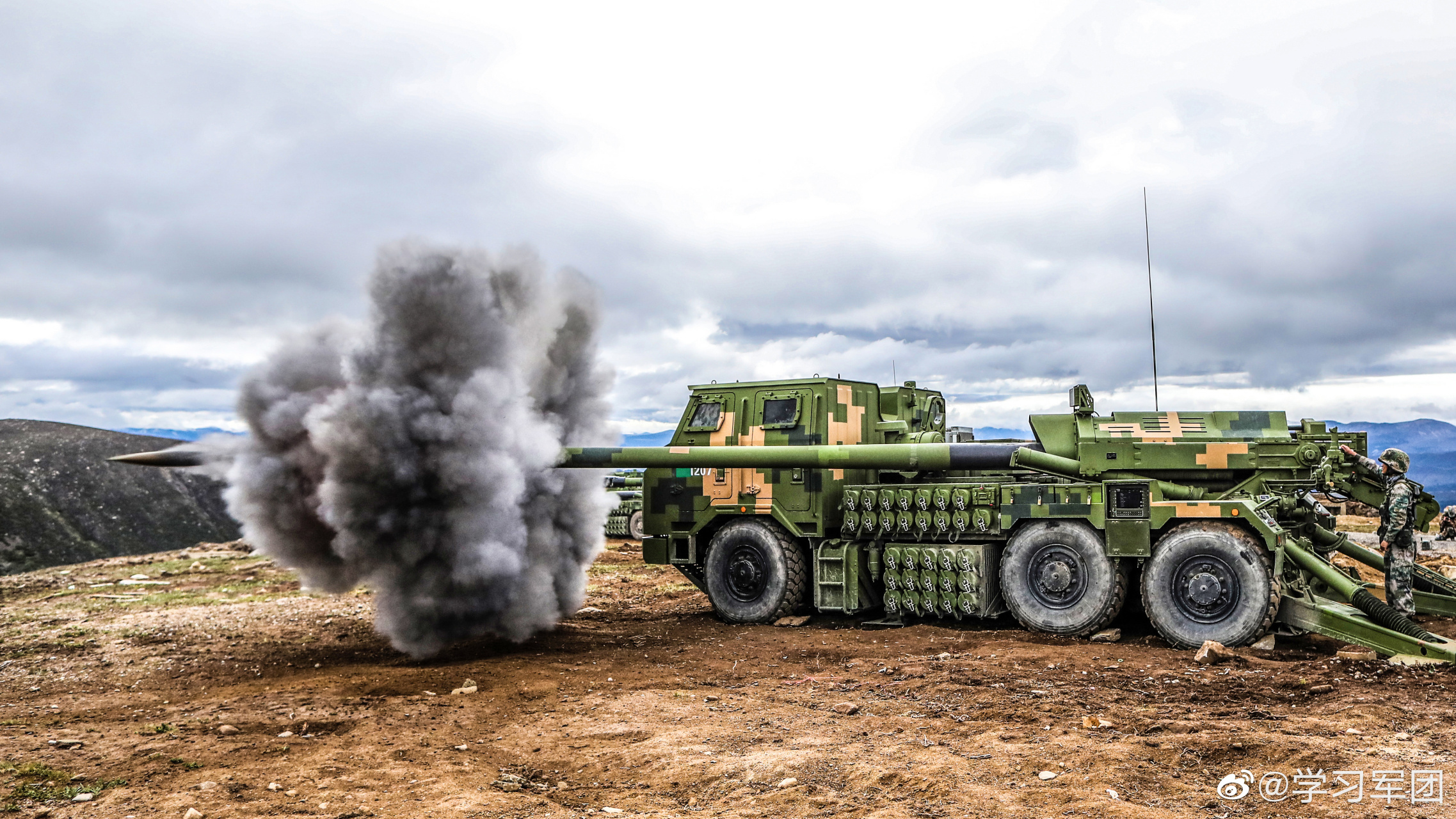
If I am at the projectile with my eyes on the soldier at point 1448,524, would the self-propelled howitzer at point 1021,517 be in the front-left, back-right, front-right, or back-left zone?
front-right

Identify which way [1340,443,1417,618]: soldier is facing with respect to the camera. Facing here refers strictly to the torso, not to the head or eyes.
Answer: to the viewer's left

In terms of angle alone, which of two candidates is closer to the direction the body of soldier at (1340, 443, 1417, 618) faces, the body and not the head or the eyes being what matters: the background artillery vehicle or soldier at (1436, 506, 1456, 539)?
the background artillery vehicle

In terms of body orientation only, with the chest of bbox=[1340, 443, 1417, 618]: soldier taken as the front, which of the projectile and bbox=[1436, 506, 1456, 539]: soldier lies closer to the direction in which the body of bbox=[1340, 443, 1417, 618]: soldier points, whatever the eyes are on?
the projectile

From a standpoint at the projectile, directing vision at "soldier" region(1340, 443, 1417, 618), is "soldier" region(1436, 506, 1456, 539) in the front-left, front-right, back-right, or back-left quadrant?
front-left

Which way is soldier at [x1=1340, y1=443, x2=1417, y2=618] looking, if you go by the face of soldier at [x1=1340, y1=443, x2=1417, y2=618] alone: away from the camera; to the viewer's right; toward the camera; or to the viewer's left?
to the viewer's left

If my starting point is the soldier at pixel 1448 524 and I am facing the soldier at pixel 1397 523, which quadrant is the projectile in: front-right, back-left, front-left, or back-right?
front-right

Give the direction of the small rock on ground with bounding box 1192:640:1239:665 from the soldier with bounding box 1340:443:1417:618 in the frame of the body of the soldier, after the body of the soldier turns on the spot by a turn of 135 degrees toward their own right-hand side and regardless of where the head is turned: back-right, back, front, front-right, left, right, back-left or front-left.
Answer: back

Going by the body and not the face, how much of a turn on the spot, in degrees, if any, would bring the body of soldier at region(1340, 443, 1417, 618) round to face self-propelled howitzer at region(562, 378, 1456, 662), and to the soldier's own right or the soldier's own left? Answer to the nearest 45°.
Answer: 0° — they already face it

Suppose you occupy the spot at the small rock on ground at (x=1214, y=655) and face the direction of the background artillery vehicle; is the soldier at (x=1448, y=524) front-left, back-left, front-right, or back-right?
front-right

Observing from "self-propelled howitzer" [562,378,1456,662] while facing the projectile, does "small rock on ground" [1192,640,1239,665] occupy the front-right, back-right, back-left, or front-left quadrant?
back-left

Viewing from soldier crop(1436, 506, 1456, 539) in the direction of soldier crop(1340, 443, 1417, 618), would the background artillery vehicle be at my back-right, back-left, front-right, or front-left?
front-right

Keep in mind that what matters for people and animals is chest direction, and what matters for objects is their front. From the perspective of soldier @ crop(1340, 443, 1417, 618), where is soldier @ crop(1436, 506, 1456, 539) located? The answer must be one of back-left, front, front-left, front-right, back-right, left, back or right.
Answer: right

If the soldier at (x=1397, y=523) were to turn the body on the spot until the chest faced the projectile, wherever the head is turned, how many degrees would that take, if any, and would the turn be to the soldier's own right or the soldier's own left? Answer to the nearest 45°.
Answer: approximately 45° to the soldier's own left
